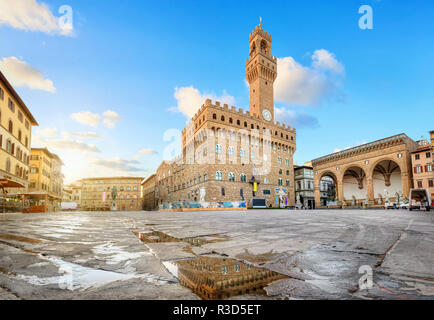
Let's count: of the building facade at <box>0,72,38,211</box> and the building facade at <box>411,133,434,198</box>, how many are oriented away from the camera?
0

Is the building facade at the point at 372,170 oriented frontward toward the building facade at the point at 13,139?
yes

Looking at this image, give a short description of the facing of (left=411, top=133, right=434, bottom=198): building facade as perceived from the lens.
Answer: facing the viewer and to the left of the viewer

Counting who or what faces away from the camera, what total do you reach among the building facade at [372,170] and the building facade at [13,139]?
0

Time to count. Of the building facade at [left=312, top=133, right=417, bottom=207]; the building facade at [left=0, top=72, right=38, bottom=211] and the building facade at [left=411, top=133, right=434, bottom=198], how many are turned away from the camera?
0

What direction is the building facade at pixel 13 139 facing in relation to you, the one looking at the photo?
facing the viewer and to the right of the viewer

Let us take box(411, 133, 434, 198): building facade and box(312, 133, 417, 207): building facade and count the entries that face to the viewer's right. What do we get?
0

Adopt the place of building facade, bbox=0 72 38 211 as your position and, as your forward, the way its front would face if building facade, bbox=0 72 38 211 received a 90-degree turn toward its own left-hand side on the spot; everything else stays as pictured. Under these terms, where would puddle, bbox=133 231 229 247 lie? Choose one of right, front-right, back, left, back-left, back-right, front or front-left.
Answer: back-right
